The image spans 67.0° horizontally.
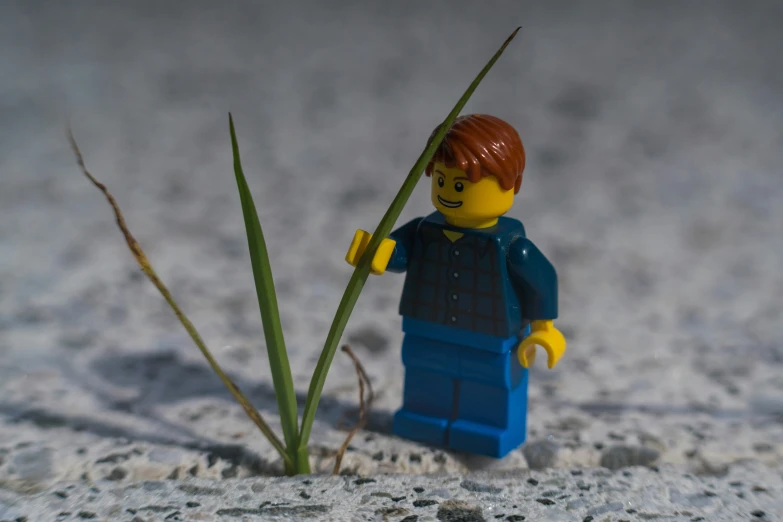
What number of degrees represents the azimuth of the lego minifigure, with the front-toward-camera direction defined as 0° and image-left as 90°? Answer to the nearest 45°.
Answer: approximately 45°

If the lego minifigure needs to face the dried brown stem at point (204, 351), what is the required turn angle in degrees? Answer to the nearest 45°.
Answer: approximately 45° to its right
